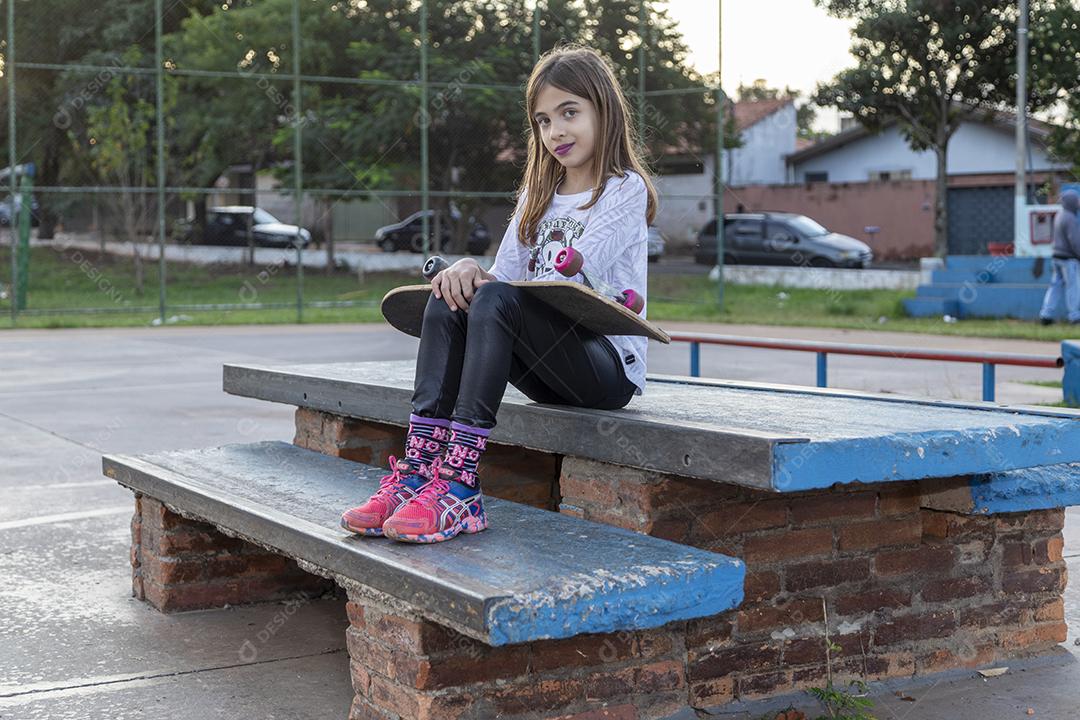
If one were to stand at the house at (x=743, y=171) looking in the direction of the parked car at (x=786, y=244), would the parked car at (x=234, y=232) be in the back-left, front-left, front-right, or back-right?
front-right

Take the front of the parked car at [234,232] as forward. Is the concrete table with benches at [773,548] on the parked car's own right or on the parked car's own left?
on the parked car's own right

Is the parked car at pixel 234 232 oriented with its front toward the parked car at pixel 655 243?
yes

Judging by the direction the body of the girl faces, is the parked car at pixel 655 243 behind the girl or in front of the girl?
behind

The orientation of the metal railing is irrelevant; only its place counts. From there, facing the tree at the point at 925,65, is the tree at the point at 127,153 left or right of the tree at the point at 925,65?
left

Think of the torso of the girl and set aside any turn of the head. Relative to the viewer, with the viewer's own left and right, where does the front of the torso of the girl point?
facing the viewer and to the left of the viewer

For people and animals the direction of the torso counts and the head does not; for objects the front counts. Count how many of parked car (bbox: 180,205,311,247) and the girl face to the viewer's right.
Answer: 1

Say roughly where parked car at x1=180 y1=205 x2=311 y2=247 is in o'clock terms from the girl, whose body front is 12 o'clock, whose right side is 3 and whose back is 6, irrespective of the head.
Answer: The parked car is roughly at 4 o'clock from the girl.

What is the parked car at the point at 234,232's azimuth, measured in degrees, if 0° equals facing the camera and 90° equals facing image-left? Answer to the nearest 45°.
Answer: approximately 270°

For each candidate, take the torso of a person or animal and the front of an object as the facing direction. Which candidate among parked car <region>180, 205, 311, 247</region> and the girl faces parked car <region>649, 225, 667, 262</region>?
parked car <region>180, 205, 311, 247</region>

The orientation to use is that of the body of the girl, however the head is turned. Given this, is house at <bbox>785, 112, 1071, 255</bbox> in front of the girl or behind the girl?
behind

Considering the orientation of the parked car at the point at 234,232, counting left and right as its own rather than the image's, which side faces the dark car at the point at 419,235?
front
